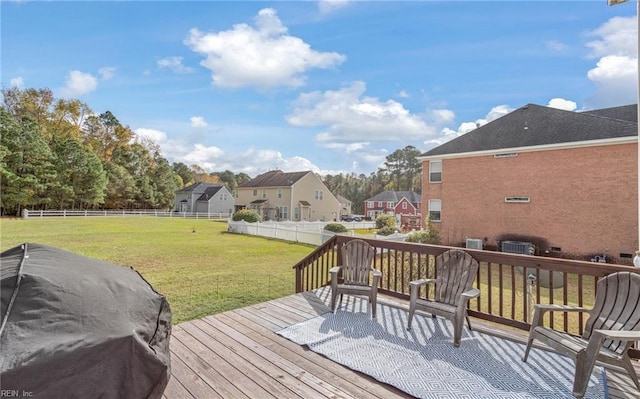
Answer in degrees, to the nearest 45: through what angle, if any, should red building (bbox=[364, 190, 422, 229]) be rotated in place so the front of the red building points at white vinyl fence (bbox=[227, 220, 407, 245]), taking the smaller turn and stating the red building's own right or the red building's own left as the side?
0° — it already faces it

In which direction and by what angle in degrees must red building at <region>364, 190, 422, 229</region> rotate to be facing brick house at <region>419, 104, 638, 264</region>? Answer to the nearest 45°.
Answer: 0° — it already faces it

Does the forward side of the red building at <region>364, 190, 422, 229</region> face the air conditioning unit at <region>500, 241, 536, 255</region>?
yes

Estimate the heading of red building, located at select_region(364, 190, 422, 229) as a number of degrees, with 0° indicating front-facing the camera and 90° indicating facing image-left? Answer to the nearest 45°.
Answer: approximately 0°

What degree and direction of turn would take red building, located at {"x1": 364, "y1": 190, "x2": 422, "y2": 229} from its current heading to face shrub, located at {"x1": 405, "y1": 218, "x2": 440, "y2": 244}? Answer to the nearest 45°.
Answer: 0° — it already faces it

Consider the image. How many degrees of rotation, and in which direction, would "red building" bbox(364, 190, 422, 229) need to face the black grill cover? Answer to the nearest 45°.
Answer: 0° — it already faces it
